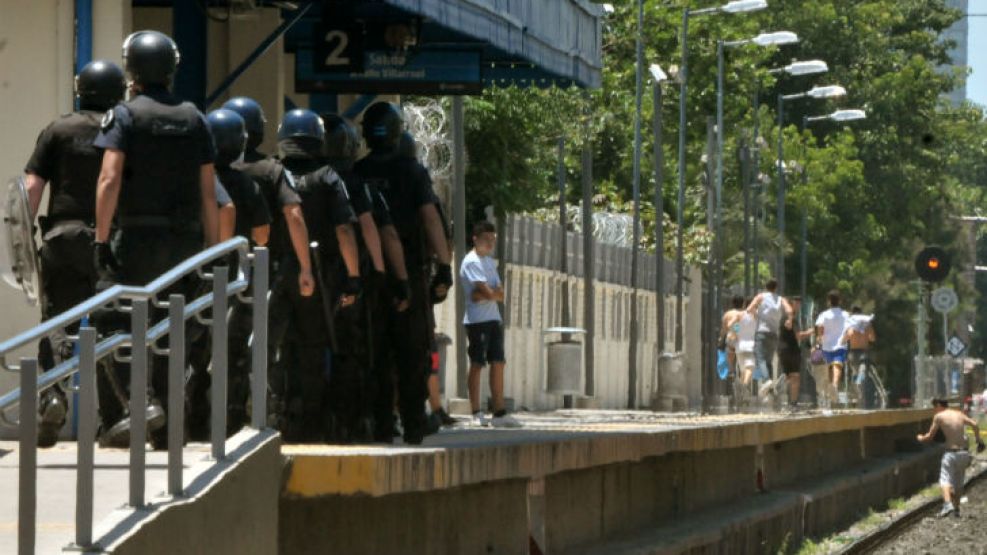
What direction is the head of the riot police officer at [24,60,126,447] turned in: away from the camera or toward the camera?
away from the camera

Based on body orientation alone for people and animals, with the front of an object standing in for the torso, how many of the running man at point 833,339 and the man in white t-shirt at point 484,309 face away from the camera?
1

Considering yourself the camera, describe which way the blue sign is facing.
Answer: facing the viewer

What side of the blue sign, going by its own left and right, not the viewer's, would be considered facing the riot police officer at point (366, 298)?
front

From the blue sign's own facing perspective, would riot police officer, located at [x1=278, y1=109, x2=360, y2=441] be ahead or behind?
ahead

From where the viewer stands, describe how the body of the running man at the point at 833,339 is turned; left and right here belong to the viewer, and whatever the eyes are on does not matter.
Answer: facing away from the viewer

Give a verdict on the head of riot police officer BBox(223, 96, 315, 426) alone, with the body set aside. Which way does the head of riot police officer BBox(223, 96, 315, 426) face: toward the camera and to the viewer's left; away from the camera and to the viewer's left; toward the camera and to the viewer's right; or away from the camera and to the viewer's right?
away from the camera and to the viewer's right

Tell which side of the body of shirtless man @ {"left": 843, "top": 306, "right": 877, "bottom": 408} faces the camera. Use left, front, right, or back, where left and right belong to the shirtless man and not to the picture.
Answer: back

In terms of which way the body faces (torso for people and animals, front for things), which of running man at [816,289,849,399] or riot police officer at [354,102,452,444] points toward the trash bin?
the riot police officer

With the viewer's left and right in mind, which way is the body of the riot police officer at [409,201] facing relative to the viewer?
facing away from the viewer
